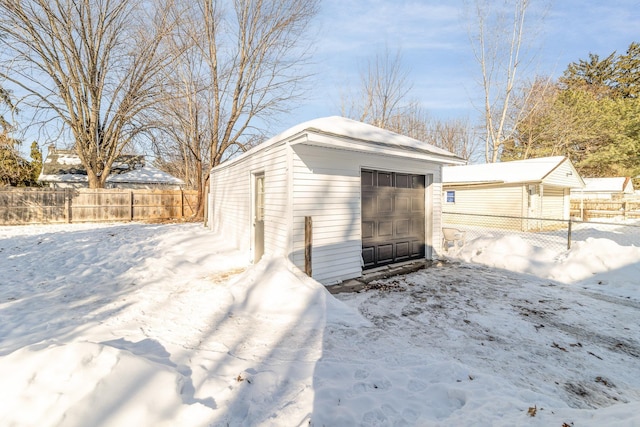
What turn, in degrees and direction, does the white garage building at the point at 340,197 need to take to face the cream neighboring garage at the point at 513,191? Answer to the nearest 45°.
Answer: approximately 90° to its left

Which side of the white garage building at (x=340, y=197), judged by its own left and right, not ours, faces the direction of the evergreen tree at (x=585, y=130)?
left

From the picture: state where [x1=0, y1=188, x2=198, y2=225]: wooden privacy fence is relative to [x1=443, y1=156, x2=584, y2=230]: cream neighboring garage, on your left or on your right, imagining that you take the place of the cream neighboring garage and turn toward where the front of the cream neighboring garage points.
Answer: on your right

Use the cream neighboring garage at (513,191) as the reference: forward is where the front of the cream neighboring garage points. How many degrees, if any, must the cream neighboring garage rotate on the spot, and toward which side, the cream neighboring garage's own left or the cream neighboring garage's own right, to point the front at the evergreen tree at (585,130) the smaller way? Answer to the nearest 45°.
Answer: approximately 135° to the cream neighboring garage's own left

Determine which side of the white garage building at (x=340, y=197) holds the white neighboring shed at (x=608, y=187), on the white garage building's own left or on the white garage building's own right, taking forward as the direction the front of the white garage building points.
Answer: on the white garage building's own left

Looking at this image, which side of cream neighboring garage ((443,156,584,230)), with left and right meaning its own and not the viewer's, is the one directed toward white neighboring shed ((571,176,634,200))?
left

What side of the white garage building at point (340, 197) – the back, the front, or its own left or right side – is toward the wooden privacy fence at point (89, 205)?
back

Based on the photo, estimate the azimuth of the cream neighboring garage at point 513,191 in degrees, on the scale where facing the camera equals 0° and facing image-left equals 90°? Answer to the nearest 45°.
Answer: approximately 315°
